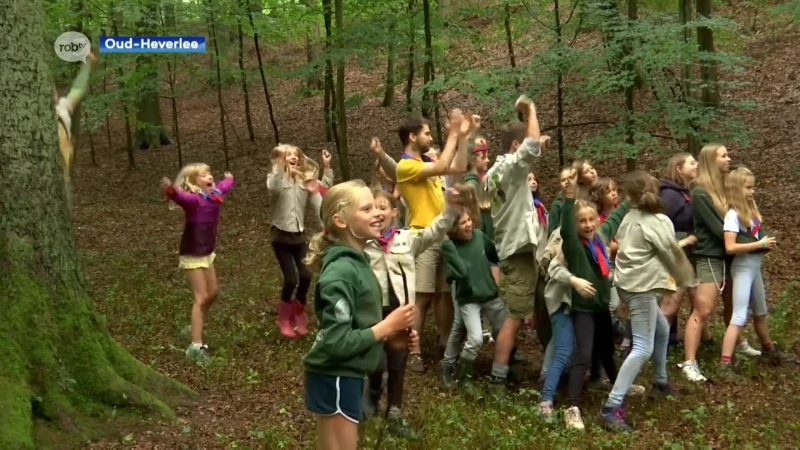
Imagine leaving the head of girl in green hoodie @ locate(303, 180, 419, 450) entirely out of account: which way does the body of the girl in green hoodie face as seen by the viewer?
to the viewer's right

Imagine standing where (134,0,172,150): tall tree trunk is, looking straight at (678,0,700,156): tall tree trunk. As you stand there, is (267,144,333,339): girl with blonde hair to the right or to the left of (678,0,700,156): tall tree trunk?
right

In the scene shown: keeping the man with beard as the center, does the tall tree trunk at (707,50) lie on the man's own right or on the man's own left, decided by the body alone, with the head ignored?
on the man's own left

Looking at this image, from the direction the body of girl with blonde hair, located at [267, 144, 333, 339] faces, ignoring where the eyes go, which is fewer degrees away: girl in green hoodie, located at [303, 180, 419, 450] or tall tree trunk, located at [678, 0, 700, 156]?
the girl in green hoodie

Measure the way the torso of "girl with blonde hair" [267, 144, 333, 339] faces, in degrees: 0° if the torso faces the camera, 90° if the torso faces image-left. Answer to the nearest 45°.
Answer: approximately 315°

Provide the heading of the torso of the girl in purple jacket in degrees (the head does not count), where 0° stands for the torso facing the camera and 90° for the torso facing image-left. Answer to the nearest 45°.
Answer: approximately 315°

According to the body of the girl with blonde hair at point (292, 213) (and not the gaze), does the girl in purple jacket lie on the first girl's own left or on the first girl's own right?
on the first girl's own right
